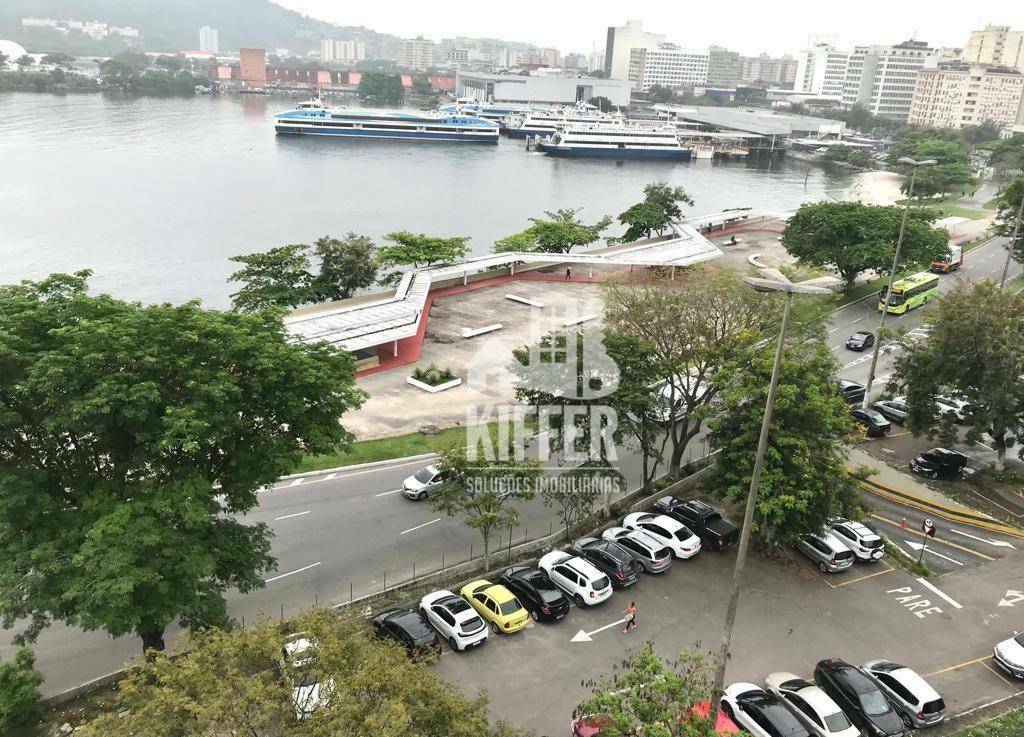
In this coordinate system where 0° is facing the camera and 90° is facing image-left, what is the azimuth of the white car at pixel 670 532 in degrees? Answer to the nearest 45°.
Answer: approximately 135°

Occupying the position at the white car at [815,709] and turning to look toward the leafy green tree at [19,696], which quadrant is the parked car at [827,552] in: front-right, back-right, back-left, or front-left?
back-right

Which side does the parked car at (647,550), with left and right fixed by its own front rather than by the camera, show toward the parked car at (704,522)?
right

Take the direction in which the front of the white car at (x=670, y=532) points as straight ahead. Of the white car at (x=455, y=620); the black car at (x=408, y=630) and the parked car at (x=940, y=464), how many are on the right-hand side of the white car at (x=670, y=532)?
1

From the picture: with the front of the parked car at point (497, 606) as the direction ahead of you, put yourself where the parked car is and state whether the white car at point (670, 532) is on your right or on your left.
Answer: on your right

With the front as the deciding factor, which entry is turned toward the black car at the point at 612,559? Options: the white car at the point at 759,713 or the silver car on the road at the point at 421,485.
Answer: the white car

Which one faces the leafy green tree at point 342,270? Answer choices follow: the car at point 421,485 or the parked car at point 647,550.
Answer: the parked car at point 647,550

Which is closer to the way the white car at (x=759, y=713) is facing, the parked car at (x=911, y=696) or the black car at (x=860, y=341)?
the black car

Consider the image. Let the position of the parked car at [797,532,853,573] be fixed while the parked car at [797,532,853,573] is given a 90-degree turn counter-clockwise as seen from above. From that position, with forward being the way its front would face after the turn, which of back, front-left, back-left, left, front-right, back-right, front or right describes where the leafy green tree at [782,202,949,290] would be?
back-right
